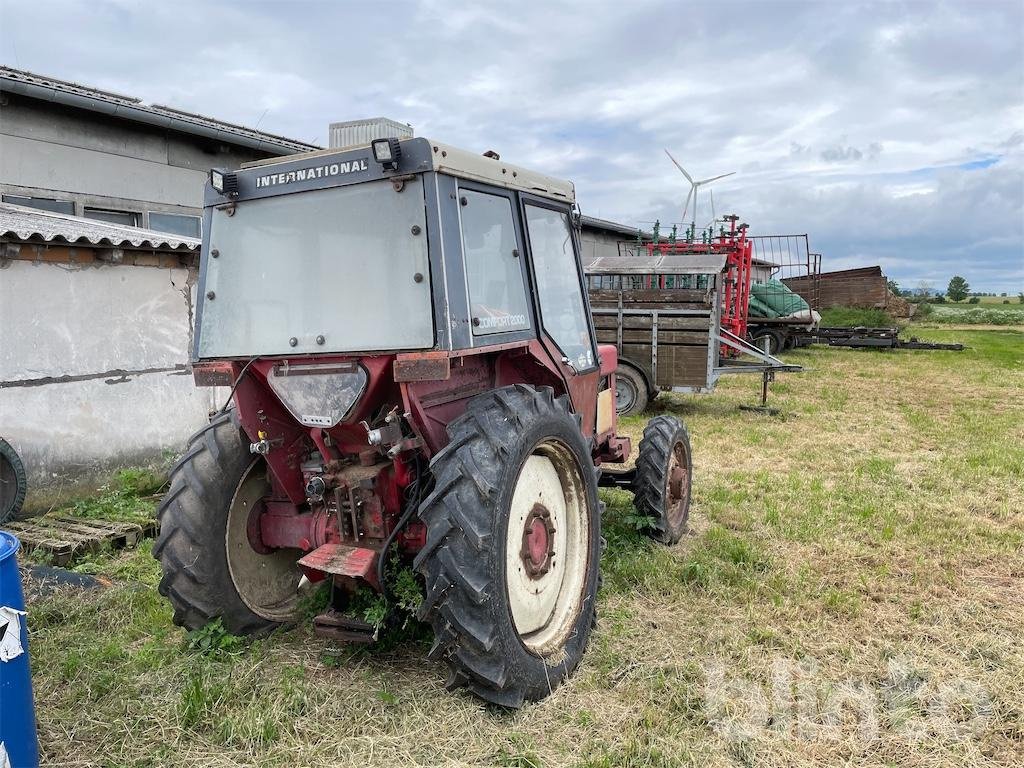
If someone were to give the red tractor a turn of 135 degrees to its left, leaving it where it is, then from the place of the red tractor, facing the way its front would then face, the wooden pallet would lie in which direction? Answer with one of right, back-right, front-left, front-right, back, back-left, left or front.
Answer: front-right

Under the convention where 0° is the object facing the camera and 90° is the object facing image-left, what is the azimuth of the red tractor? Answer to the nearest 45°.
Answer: approximately 225°

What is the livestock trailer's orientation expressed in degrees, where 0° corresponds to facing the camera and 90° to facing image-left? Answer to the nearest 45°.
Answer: approximately 270°

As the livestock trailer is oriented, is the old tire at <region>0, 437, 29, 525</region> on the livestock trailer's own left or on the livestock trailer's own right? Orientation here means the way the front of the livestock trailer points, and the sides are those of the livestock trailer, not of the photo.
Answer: on the livestock trailer's own right

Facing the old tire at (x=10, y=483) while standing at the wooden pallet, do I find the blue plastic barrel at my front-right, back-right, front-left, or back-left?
back-left

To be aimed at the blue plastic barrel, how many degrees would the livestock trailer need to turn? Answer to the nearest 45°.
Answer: approximately 90° to its right

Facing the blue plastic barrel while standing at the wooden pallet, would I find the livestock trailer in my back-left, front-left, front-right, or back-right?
back-left

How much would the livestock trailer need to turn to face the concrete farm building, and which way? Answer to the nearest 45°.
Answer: approximately 135° to its right

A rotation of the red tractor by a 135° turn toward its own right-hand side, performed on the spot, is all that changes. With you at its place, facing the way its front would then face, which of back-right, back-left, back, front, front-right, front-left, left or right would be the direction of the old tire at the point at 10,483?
back-right

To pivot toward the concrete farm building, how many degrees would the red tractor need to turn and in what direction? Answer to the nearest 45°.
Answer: approximately 90° to its left

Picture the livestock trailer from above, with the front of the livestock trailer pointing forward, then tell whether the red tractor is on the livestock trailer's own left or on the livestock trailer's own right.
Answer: on the livestock trailer's own right

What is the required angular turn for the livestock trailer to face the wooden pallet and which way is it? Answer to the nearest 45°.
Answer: approximately 135° to its right

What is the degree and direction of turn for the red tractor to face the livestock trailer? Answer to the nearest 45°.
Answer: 0° — it already faces it
